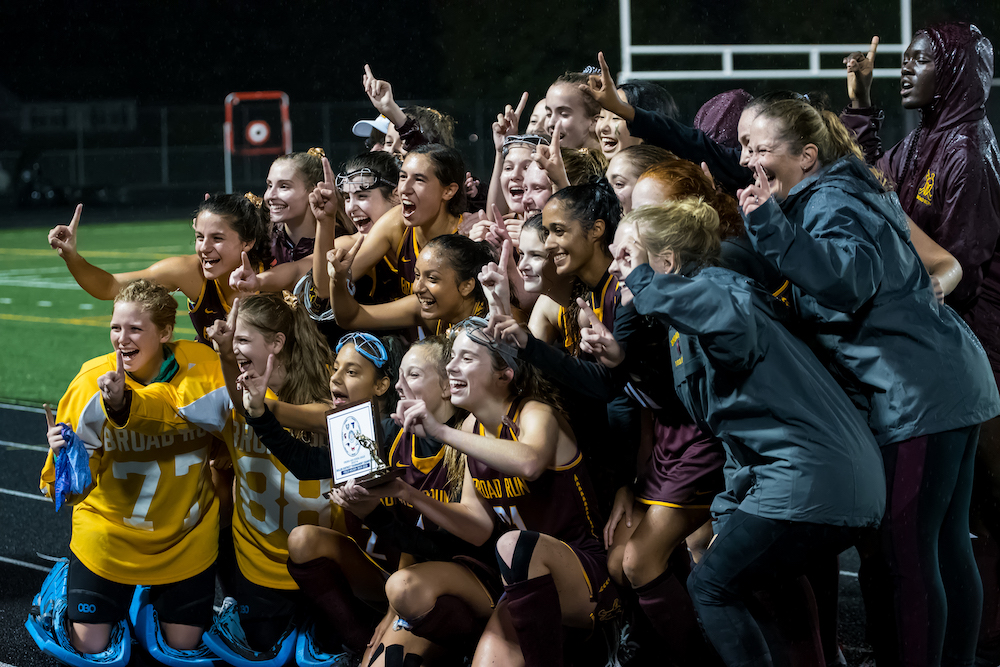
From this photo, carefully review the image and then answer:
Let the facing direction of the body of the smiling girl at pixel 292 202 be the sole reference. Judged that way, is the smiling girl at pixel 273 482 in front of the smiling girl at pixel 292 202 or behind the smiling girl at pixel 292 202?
in front

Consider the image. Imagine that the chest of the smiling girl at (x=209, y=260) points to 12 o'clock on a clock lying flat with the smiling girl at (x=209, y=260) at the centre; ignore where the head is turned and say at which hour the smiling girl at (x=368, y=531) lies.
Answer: the smiling girl at (x=368, y=531) is roughly at 10 o'clock from the smiling girl at (x=209, y=260).

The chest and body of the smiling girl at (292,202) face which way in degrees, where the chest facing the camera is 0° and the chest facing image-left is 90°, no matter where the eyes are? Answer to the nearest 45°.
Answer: approximately 45°

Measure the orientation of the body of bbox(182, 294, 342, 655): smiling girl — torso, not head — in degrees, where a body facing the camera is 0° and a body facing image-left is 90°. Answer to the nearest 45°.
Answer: approximately 45°
